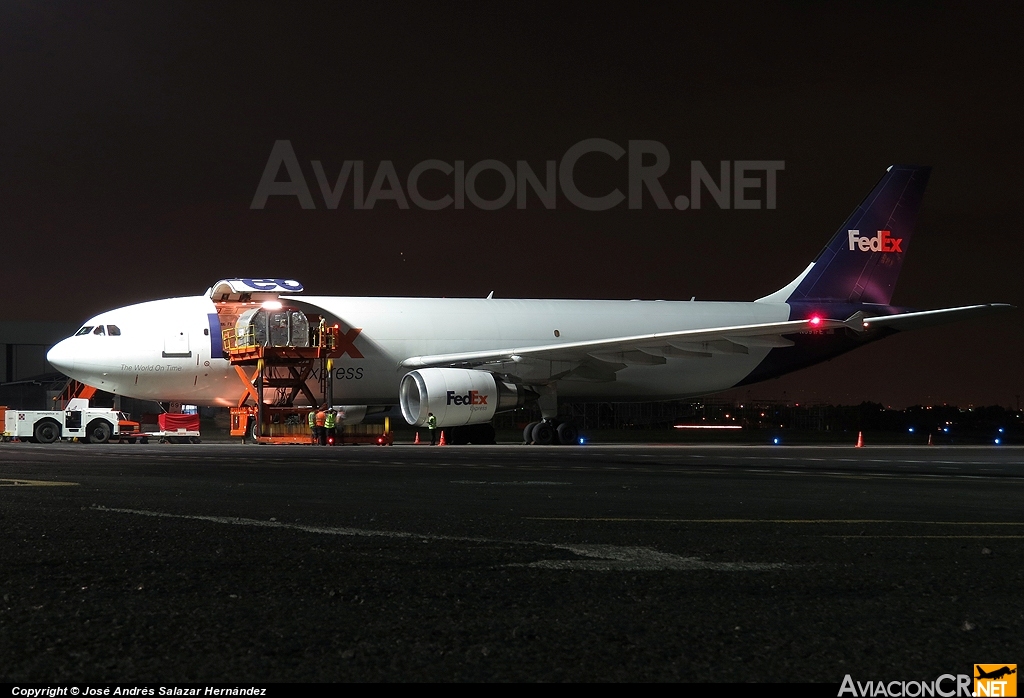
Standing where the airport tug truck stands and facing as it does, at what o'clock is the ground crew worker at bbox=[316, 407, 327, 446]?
The ground crew worker is roughly at 7 o'clock from the airport tug truck.

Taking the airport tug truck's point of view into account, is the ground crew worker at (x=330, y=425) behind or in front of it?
behind

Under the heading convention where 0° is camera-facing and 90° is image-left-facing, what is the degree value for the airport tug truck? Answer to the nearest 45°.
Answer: approximately 90°

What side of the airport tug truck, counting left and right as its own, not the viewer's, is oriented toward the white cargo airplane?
back
